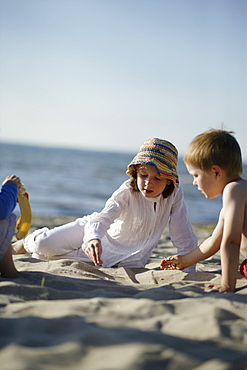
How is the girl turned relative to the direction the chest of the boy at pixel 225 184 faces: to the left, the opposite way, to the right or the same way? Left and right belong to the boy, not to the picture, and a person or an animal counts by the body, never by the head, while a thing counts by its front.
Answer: to the left

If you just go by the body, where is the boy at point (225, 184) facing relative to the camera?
to the viewer's left
